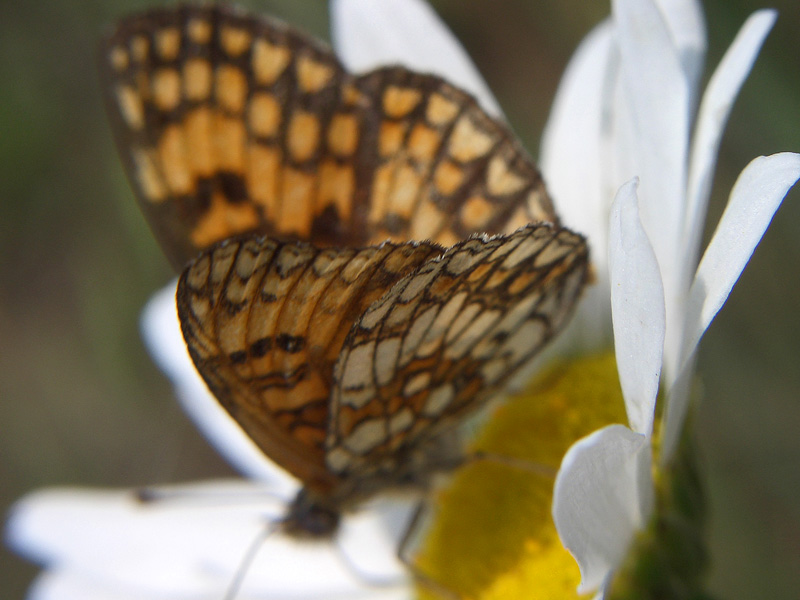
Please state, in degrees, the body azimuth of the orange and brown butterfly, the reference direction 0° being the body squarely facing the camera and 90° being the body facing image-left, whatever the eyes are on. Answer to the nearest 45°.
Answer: approximately 45°
